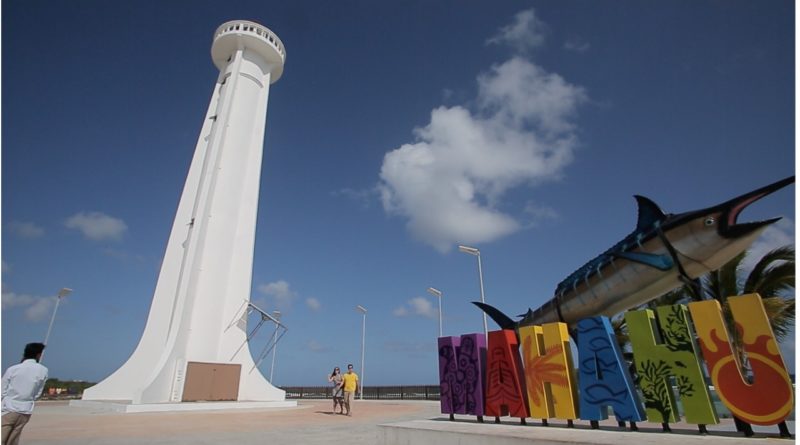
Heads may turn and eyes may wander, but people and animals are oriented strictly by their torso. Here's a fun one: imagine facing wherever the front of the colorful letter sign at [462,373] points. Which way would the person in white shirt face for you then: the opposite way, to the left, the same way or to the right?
the opposite way

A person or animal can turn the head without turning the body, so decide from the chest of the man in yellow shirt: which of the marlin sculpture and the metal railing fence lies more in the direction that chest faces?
the marlin sculpture

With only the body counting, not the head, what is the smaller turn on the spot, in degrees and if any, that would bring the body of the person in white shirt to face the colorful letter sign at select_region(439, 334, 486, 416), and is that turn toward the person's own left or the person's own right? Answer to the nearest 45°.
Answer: approximately 45° to the person's own right

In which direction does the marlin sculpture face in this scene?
to the viewer's right

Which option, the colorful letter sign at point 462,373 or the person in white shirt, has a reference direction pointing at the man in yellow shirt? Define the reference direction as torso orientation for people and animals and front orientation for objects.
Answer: the person in white shirt

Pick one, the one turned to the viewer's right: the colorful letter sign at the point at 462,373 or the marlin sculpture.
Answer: the marlin sculpture

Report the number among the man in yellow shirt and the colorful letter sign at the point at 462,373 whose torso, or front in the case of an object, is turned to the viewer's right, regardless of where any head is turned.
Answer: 0

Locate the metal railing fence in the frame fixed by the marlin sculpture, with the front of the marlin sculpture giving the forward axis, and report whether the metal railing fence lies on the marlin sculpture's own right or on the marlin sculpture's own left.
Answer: on the marlin sculpture's own left
